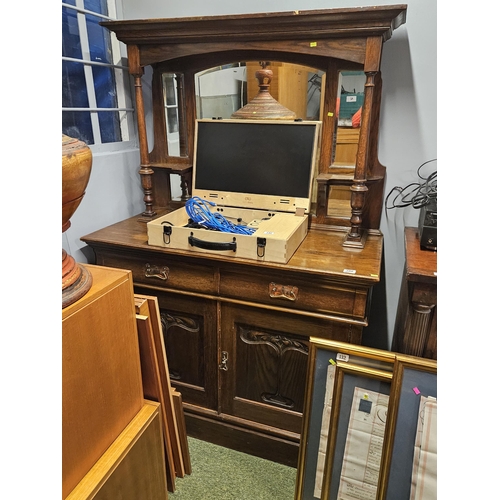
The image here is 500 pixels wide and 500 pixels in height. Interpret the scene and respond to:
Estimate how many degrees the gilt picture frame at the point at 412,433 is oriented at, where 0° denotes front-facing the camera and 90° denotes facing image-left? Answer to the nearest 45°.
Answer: approximately 0°

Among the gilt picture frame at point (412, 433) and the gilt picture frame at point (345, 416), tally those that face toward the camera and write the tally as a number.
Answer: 2

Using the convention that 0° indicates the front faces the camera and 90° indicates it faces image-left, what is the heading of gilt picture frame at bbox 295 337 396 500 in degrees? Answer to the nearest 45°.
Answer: approximately 0°

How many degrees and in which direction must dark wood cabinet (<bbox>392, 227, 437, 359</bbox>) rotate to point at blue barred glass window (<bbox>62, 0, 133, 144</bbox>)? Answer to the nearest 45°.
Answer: approximately 90° to its right

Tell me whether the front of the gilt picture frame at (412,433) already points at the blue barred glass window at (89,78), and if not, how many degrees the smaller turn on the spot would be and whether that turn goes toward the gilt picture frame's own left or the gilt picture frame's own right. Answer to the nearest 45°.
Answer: approximately 90° to the gilt picture frame's own right

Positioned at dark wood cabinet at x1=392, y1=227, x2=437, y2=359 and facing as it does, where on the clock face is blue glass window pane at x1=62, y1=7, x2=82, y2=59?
The blue glass window pane is roughly at 3 o'clock from the dark wood cabinet.

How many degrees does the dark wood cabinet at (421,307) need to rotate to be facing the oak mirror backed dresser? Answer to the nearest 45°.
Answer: approximately 90° to its right

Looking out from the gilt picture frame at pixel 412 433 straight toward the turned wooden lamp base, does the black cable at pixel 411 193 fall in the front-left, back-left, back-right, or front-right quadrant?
back-right

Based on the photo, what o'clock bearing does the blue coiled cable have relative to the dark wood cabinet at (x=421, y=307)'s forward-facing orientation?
The blue coiled cable is roughly at 3 o'clock from the dark wood cabinet.
